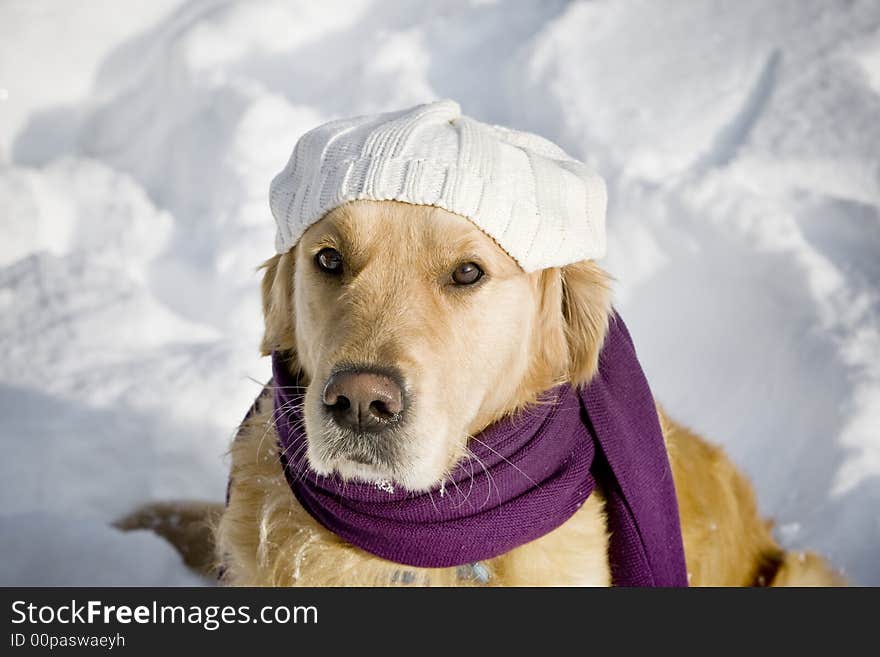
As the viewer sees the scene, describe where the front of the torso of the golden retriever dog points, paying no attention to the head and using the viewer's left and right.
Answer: facing the viewer and to the left of the viewer
